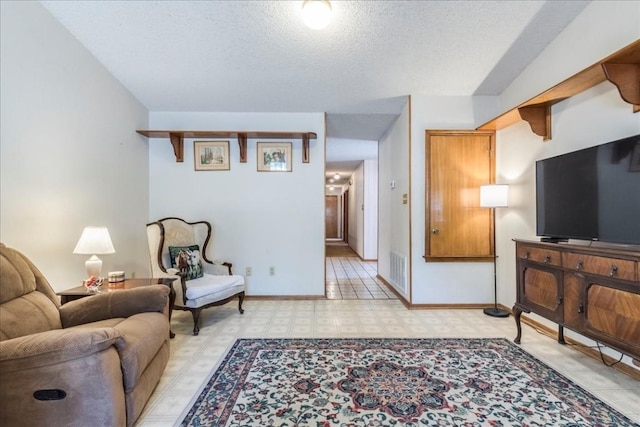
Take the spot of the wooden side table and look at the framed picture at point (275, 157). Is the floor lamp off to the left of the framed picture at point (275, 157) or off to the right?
right

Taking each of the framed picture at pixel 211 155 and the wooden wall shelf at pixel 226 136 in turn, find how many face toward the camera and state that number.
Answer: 2

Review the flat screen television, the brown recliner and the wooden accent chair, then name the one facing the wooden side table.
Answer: the flat screen television

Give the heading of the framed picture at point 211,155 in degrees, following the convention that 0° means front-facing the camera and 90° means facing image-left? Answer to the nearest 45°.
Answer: approximately 0°

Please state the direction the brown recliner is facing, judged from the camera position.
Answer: facing the viewer and to the right of the viewer

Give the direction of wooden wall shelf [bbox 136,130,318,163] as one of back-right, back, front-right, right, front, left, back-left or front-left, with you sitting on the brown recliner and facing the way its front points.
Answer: left

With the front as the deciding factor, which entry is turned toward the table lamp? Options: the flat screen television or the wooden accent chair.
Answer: the flat screen television

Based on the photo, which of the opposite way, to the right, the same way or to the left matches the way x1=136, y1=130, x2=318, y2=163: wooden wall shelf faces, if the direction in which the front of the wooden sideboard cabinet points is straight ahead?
to the left

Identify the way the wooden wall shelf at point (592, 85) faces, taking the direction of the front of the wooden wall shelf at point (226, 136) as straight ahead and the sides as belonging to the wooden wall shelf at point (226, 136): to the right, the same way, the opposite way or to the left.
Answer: to the right

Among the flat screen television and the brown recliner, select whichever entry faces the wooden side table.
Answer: the flat screen television

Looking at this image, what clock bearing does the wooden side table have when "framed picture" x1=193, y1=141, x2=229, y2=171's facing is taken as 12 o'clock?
The wooden side table is roughly at 1 o'clock from the framed picture.

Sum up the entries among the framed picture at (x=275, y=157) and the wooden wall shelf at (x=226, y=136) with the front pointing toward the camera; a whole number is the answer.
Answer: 2

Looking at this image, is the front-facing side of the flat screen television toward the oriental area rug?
yes

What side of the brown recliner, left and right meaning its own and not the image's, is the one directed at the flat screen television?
front
